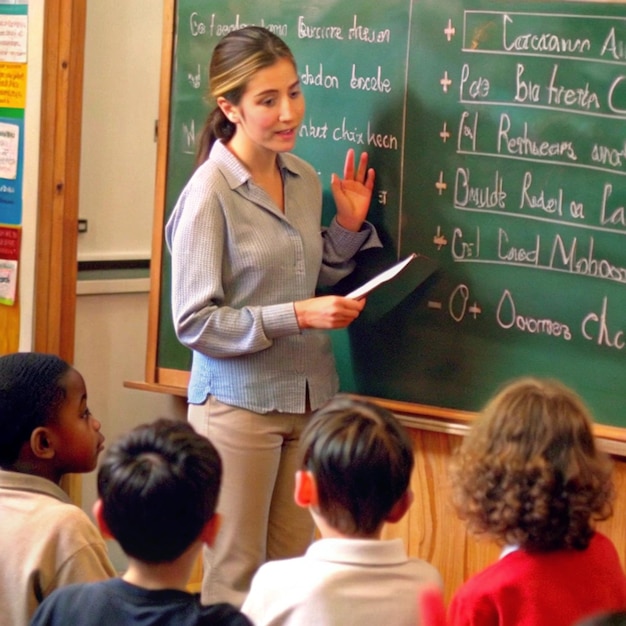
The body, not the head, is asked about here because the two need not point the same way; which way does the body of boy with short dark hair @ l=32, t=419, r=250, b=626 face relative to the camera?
away from the camera

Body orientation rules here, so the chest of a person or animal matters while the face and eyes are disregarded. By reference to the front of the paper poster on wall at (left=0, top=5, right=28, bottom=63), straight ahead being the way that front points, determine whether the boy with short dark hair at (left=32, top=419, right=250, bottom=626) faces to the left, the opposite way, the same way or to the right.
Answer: the opposite way

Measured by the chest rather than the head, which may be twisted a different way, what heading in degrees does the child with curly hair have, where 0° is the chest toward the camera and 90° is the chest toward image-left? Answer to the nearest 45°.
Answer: approximately 180°

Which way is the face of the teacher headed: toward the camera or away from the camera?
toward the camera

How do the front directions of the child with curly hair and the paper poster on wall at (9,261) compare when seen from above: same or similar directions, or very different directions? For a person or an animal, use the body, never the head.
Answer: very different directions

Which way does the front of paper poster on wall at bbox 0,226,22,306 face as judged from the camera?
facing the viewer

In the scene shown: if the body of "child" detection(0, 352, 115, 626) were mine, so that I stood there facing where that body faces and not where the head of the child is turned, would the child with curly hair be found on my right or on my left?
on my right

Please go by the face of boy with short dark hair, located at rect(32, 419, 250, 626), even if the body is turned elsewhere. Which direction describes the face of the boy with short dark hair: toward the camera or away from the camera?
away from the camera

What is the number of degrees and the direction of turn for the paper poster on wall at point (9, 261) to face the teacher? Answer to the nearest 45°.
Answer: approximately 45° to its left

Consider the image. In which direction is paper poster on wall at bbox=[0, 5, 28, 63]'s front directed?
toward the camera

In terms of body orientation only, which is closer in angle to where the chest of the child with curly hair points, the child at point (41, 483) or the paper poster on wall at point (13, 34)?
the paper poster on wall

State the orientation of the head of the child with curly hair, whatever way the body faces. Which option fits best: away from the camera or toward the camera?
away from the camera

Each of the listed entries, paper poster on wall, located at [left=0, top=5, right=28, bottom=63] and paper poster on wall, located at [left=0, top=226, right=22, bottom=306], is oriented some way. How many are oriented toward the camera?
2

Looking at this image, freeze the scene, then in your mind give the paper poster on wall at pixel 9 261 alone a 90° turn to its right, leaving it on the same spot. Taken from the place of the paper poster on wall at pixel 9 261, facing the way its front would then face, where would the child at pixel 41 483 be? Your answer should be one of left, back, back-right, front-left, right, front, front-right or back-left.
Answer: left

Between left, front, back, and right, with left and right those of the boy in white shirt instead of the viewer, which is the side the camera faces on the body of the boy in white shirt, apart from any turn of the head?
back

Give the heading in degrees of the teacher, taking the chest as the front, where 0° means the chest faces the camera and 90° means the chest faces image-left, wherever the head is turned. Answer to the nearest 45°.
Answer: approximately 315°
